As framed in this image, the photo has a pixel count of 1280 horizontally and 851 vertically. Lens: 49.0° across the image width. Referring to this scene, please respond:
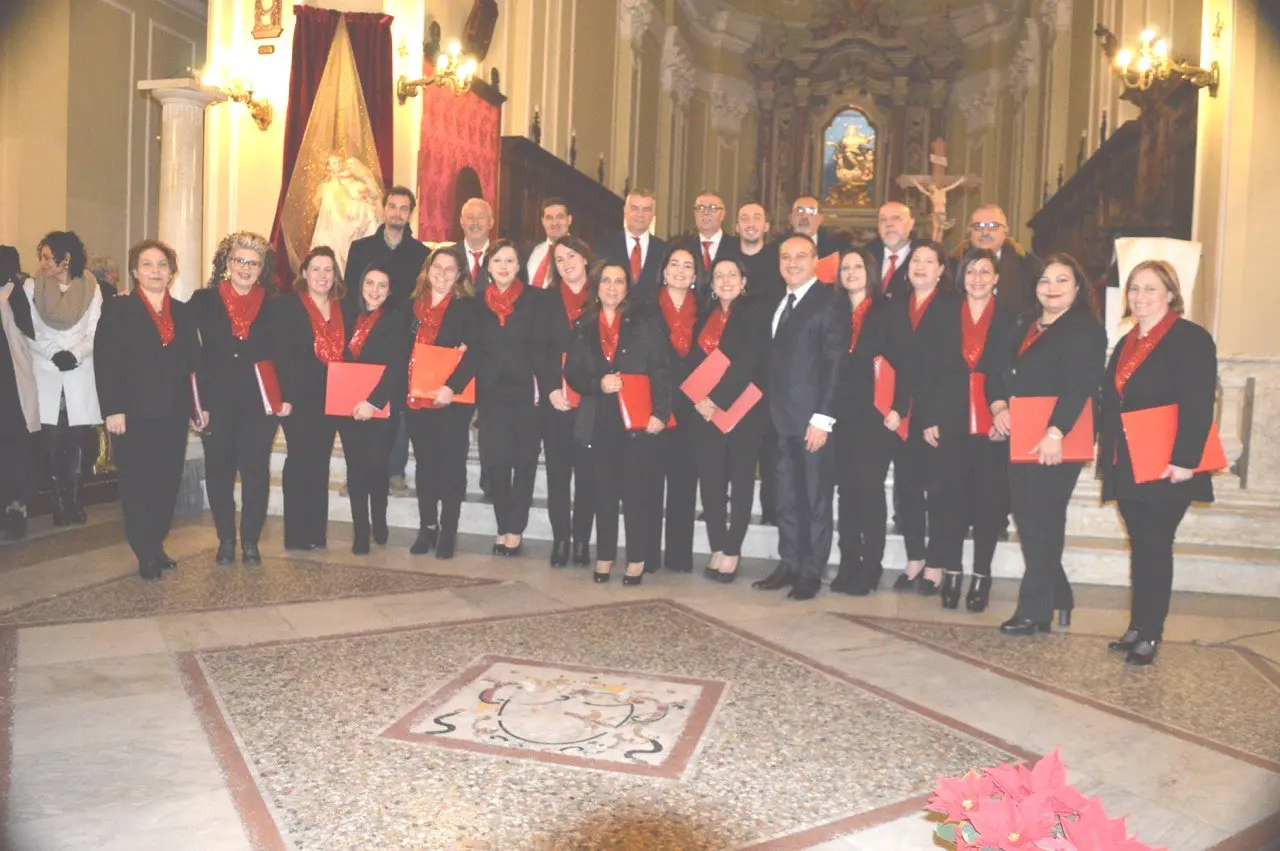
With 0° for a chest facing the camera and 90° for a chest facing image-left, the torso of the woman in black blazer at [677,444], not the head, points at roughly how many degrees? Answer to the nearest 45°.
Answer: approximately 0°

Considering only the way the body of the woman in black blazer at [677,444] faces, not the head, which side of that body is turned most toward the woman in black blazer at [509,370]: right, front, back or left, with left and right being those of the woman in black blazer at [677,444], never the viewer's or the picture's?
right

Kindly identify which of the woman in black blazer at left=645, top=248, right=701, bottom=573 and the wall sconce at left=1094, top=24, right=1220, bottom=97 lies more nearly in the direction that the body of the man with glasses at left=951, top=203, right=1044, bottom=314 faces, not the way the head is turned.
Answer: the woman in black blazer

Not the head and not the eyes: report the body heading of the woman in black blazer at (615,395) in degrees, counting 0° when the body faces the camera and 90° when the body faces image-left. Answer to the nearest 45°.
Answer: approximately 0°

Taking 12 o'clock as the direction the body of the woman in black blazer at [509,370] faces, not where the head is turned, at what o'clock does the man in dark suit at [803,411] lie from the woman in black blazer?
The man in dark suit is roughly at 10 o'clock from the woman in black blazer.

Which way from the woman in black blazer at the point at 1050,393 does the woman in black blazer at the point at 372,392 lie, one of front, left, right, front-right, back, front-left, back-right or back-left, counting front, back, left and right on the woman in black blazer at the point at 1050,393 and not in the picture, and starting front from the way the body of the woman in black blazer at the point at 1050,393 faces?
front-right

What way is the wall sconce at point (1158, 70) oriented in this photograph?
to the viewer's left

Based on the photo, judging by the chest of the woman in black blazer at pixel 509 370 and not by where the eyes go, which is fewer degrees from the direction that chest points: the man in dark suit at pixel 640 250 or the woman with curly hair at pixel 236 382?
the woman with curly hair

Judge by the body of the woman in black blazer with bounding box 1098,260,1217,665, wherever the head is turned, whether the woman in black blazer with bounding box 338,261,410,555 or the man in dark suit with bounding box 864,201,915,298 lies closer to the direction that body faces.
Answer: the woman in black blazer
